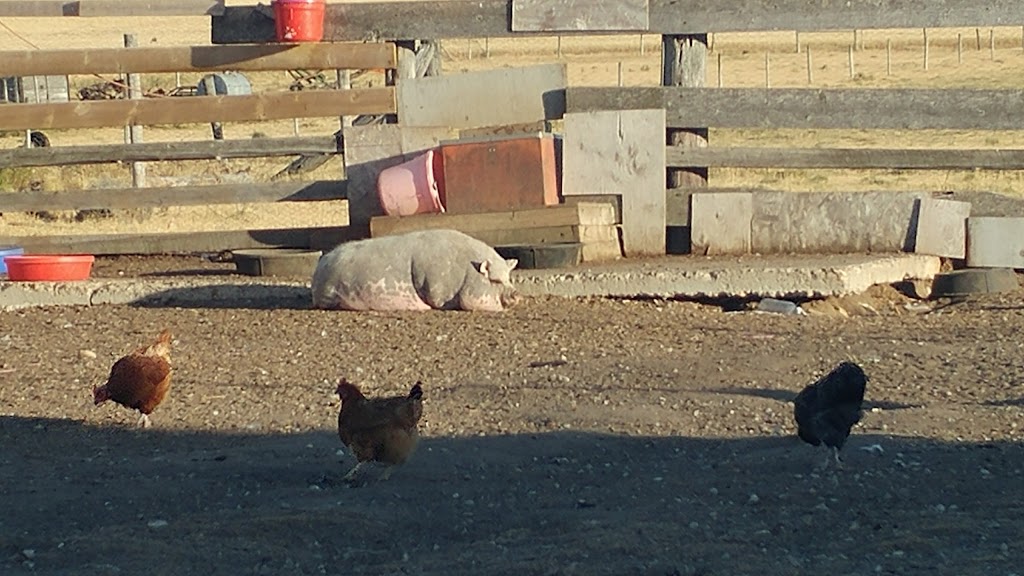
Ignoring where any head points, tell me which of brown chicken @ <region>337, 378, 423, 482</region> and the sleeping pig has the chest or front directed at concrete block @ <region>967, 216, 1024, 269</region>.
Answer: the sleeping pig

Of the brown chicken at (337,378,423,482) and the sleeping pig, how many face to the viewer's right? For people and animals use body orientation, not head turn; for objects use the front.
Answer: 1

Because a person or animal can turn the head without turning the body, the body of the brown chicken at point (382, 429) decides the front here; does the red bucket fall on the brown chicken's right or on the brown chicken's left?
on the brown chicken's right

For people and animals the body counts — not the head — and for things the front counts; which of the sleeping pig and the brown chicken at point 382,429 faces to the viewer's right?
the sleeping pig

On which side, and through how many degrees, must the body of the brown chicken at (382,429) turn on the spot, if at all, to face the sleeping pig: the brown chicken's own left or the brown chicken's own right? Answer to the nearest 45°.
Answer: approximately 90° to the brown chicken's own right

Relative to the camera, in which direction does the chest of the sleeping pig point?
to the viewer's right

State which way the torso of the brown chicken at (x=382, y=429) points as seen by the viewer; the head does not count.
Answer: to the viewer's left

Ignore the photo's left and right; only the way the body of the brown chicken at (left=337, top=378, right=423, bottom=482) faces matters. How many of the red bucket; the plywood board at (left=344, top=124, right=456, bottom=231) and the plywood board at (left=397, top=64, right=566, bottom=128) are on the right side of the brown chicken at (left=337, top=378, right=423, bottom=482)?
3

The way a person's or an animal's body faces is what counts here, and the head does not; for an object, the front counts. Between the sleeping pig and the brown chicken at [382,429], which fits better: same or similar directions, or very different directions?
very different directions

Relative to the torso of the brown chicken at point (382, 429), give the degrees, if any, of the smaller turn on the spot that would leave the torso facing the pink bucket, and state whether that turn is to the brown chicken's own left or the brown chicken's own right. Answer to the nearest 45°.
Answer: approximately 90° to the brown chicken's own right

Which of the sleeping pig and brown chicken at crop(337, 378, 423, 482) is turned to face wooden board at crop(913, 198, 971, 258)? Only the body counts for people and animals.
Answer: the sleeping pig

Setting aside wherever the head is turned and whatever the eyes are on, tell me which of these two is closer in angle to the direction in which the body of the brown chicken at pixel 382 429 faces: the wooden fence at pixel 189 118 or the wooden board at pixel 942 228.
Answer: the wooden fence
